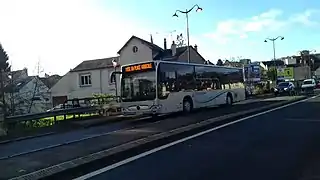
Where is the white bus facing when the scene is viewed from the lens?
facing the viewer and to the left of the viewer

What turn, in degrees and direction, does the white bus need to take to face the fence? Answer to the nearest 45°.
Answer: approximately 45° to its right
